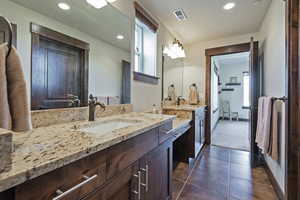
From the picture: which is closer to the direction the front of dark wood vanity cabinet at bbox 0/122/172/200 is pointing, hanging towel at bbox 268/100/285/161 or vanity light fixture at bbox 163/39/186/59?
the hanging towel

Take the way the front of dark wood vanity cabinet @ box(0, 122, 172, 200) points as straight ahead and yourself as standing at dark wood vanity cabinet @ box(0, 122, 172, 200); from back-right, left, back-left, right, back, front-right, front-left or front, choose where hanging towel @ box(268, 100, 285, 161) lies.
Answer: front-left

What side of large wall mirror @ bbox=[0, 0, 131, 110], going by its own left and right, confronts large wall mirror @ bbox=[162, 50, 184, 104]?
left

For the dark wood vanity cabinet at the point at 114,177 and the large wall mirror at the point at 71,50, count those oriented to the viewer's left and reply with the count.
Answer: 0

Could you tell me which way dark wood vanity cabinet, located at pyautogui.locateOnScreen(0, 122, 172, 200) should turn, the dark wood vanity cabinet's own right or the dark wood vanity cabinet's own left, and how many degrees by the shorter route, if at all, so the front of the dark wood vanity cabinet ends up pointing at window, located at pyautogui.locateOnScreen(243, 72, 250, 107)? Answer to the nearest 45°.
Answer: approximately 90° to the dark wood vanity cabinet's own left

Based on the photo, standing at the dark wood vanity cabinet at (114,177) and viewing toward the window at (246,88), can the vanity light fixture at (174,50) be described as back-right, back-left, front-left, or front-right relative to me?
front-left

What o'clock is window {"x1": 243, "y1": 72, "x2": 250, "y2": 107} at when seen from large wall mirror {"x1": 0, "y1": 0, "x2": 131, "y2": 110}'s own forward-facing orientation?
The window is roughly at 10 o'clock from the large wall mirror.

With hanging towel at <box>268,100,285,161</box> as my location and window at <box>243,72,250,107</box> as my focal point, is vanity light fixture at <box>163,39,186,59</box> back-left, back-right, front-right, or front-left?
front-left

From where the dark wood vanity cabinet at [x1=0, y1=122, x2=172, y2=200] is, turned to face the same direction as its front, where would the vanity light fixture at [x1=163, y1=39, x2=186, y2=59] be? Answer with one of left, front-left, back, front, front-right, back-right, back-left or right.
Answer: left

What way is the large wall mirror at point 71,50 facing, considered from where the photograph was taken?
facing the viewer and to the right of the viewer

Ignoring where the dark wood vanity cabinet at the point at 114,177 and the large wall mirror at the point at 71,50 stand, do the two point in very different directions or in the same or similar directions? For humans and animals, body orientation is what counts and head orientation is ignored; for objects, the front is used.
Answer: same or similar directions

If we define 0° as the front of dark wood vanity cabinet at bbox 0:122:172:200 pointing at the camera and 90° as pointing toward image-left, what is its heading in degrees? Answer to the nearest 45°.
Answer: approximately 315°

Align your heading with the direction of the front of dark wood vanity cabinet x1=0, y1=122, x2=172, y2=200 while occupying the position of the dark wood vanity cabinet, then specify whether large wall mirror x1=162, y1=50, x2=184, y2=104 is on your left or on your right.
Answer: on your left
